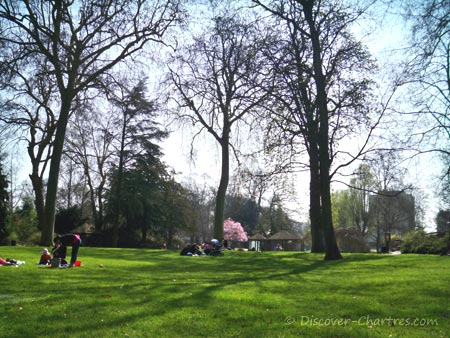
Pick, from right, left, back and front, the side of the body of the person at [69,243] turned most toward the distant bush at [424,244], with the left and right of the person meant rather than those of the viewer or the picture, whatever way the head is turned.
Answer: back

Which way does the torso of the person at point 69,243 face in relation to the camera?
to the viewer's left
